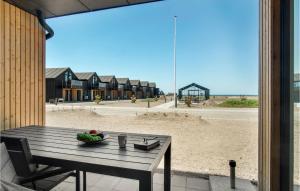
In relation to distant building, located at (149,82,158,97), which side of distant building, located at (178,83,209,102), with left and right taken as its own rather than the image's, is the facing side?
right

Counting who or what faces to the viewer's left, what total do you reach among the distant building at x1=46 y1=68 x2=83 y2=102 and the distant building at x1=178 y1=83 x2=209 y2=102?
0

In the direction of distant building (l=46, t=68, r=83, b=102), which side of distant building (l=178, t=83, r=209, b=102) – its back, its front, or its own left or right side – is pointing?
right

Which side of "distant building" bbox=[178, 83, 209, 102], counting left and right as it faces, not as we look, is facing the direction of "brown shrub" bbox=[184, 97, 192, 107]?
front

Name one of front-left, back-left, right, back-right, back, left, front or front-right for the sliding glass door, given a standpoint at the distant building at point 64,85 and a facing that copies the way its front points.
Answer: front-right

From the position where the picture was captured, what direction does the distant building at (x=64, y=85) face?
facing the viewer and to the right of the viewer

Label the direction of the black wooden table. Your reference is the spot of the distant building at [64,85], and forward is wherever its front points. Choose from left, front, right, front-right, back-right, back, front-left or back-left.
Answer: front-right

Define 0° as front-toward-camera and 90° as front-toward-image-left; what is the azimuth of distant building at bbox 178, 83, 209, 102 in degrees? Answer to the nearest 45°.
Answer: approximately 0°
